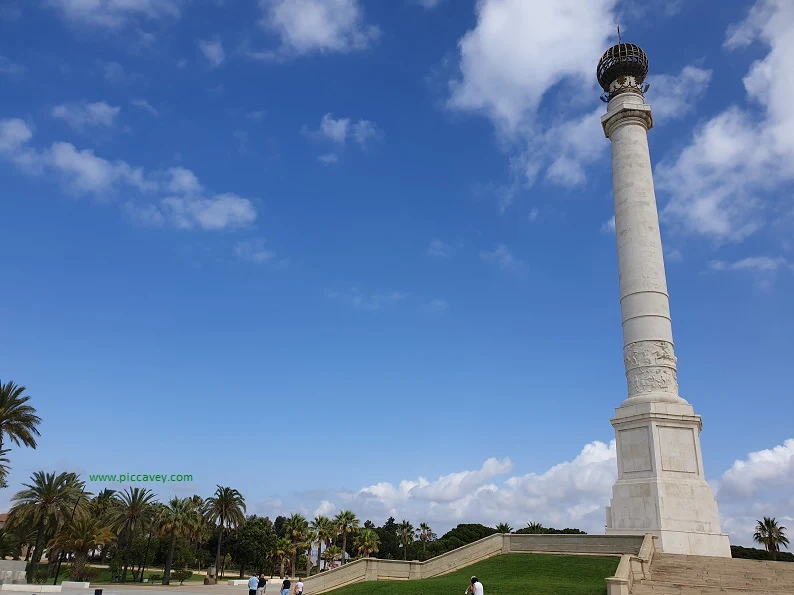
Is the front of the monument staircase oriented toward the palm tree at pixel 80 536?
no

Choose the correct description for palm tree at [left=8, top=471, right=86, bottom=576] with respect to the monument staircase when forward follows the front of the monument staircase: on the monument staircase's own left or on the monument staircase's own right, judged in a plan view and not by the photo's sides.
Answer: on the monument staircase's own right

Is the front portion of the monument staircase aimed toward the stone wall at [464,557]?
no

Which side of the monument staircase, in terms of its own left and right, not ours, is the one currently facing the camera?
front
